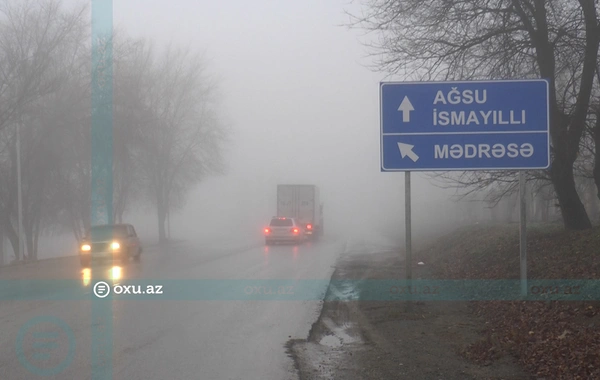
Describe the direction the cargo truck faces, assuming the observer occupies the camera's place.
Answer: facing away from the viewer

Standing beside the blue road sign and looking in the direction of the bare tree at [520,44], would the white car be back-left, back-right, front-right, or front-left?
front-left

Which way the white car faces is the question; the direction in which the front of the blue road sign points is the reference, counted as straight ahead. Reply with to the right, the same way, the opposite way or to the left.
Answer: the opposite way

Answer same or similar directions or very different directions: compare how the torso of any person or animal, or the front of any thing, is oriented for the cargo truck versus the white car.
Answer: same or similar directions

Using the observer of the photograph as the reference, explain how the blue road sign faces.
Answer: facing the viewer

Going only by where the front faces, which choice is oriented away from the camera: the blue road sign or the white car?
the white car

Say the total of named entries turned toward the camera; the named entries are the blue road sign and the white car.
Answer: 1

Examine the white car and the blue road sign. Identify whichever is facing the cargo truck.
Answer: the white car

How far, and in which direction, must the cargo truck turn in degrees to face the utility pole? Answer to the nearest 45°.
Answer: approximately 135° to its left

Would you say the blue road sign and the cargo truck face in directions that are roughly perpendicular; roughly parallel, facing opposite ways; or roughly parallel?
roughly parallel, facing opposite ways

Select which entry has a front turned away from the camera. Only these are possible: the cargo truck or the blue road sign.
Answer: the cargo truck

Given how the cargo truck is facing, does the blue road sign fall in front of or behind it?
behind

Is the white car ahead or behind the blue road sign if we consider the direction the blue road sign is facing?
behind

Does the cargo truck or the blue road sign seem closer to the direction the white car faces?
the cargo truck

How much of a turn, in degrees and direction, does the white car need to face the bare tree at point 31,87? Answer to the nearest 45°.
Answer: approximately 135° to its left

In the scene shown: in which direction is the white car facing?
away from the camera

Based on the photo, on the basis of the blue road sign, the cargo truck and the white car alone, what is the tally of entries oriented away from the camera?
2

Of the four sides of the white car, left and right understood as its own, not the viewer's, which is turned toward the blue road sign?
back

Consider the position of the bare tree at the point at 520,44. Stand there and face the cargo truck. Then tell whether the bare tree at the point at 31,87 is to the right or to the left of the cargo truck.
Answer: left
